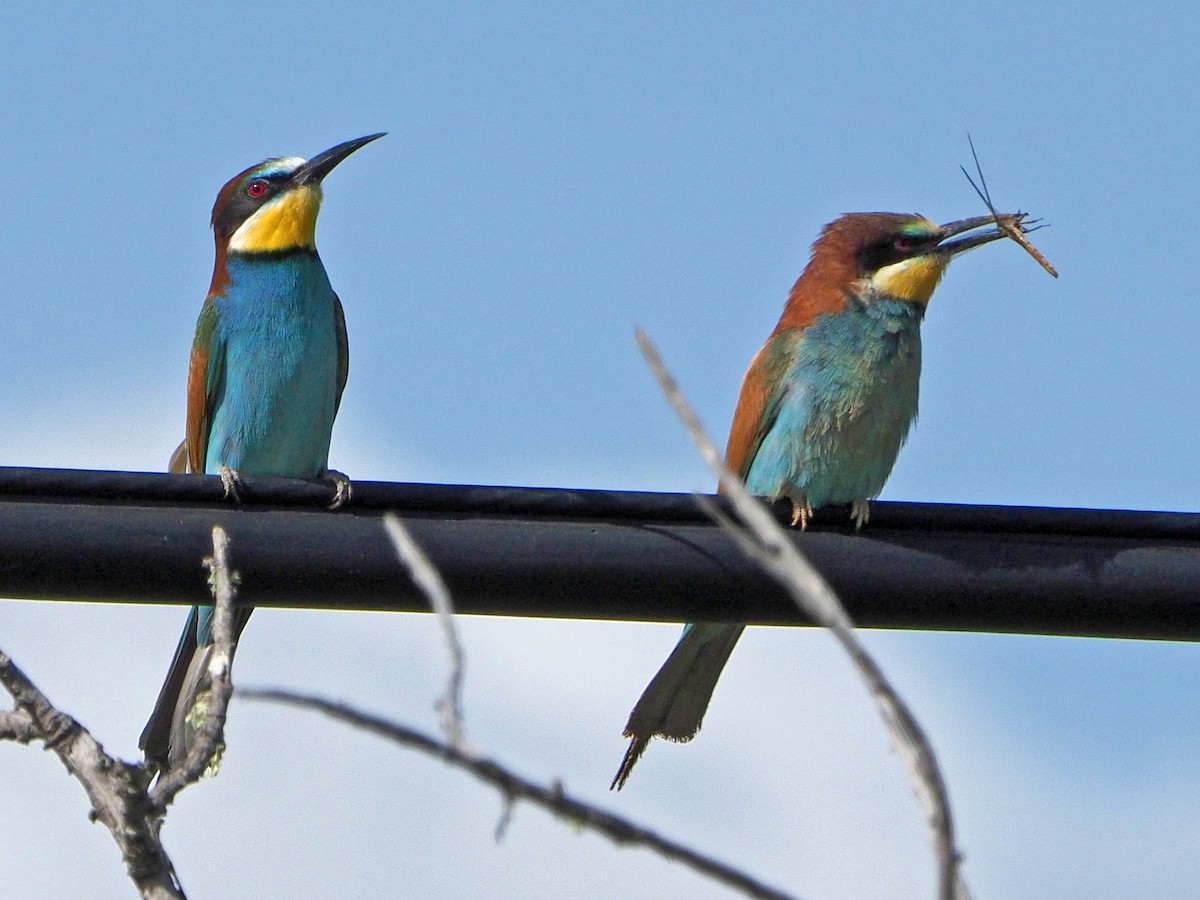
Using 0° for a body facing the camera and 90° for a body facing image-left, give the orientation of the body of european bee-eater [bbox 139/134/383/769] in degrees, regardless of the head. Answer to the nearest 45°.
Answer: approximately 315°

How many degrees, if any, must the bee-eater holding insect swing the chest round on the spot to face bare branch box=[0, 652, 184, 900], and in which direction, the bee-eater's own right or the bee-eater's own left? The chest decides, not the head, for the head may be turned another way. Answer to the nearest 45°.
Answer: approximately 45° to the bee-eater's own right

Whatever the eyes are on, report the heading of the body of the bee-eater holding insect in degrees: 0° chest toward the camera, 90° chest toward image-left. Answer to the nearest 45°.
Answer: approximately 315°

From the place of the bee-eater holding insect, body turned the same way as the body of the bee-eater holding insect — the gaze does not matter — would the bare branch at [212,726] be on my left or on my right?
on my right

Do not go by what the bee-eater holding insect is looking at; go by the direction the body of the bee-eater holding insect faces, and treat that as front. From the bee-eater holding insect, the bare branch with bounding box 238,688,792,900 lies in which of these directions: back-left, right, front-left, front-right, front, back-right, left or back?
front-right
